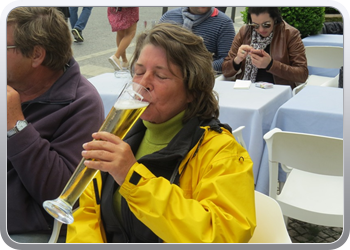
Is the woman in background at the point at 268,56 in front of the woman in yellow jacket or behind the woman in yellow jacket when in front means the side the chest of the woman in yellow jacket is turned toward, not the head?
behind

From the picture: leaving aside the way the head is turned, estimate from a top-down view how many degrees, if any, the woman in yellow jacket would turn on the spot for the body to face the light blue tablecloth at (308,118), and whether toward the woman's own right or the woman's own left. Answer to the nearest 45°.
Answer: approximately 180°

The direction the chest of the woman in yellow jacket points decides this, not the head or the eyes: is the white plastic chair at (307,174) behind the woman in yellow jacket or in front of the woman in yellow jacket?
behind

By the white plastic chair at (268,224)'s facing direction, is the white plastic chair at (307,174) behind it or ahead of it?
behind

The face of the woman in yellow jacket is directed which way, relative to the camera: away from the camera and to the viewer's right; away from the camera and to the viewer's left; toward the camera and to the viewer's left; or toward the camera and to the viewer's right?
toward the camera and to the viewer's left

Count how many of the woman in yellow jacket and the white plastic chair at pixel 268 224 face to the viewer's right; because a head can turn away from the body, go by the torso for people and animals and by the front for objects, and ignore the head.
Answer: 0
